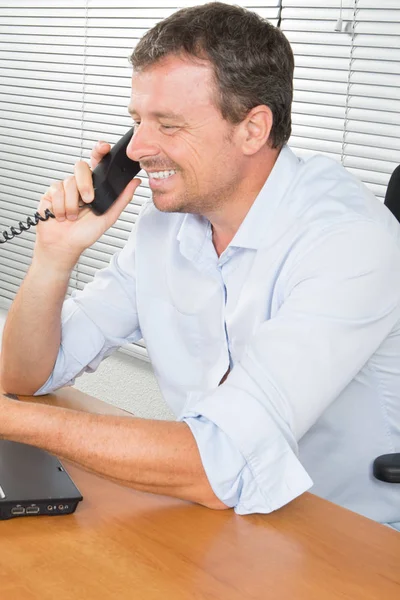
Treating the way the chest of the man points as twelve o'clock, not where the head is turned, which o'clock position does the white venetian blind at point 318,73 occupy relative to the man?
The white venetian blind is roughly at 5 o'clock from the man.

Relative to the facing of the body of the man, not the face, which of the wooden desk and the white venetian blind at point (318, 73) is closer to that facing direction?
the wooden desk

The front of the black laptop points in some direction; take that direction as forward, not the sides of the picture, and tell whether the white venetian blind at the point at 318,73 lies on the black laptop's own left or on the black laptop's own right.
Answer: on the black laptop's own left

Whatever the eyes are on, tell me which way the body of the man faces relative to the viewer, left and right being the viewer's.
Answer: facing the viewer and to the left of the viewer

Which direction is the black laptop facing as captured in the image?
to the viewer's right
